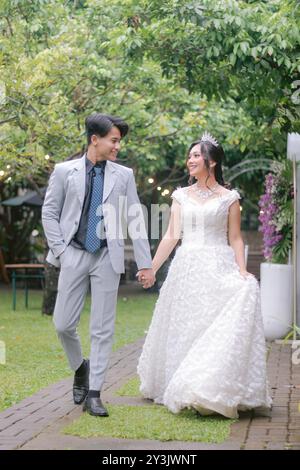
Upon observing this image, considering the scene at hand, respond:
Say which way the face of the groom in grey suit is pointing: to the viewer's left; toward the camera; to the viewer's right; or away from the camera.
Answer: to the viewer's right

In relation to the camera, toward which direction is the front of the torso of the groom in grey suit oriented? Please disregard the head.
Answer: toward the camera

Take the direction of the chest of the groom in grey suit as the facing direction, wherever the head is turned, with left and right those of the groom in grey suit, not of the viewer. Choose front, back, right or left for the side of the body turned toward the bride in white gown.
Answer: left
